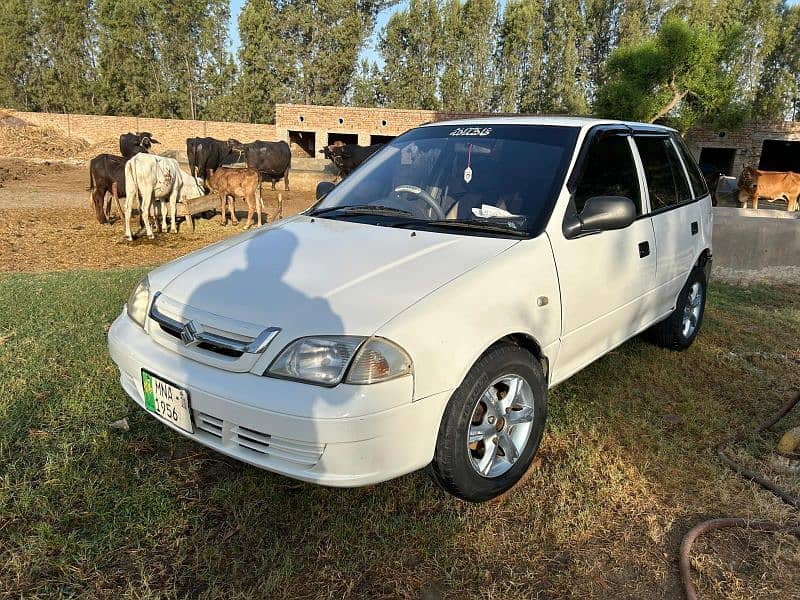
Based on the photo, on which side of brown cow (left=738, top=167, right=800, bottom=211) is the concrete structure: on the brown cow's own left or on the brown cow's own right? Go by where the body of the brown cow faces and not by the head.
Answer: on the brown cow's own left

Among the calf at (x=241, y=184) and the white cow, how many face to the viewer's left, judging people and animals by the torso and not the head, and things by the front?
1

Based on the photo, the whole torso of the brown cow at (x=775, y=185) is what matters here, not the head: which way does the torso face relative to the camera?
to the viewer's left

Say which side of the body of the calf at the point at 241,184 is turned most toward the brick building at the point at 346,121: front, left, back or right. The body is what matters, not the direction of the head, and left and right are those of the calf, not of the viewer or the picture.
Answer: right

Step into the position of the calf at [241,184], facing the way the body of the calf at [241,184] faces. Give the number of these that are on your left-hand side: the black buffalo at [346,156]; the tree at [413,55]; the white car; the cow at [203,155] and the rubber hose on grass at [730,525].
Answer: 2

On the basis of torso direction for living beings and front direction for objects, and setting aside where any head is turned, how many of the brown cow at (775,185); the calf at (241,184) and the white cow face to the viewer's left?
2

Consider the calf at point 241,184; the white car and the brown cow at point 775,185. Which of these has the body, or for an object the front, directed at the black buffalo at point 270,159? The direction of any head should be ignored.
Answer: the brown cow

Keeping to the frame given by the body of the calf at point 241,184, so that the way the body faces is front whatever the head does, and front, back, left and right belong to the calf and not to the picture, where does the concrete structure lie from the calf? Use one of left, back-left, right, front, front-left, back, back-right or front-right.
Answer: back-left

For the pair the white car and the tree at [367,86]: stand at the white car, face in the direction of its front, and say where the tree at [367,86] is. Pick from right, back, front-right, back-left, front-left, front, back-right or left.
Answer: back-right

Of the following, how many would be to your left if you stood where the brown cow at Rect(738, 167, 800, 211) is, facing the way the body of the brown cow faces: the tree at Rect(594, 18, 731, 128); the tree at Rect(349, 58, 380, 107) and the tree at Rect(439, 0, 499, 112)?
0

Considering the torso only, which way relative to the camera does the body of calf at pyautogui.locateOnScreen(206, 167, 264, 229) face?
to the viewer's left

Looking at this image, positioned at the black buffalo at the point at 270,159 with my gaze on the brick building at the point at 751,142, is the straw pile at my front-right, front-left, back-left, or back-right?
back-left

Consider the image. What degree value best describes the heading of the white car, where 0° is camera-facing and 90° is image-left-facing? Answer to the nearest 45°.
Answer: approximately 45°

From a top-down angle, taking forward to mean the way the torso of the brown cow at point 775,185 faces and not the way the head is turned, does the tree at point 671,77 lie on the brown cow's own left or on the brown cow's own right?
on the brown cow's own right

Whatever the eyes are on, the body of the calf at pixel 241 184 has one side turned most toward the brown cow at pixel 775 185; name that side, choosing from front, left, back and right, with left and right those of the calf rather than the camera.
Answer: back

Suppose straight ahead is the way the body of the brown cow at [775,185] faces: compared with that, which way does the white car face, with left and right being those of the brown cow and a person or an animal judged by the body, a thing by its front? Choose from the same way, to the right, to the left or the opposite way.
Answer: to the left

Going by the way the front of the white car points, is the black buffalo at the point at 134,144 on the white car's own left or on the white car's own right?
on the white car's own right

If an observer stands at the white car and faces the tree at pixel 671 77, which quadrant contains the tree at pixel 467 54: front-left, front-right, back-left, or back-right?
front-left
